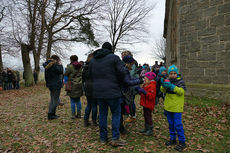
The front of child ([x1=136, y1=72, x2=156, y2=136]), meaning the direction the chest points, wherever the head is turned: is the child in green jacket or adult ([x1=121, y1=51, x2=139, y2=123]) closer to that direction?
the adult

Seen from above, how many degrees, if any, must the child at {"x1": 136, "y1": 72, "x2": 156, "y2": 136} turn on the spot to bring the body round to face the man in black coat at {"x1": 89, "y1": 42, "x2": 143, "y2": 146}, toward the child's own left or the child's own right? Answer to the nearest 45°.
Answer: approximately 45° to the child's own left

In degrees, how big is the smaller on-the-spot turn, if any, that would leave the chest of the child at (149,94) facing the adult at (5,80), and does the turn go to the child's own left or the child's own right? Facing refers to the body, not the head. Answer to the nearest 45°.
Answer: approximately 45° to the child's own right

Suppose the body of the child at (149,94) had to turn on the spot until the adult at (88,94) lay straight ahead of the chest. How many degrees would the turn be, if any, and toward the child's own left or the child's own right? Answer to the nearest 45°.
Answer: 0° — they already face them

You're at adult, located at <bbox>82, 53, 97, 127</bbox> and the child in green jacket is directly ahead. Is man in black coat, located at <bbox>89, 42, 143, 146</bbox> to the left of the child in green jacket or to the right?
right

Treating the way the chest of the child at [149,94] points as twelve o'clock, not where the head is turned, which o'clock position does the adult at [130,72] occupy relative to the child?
The adult is roughly at 2 o'clock from the child.

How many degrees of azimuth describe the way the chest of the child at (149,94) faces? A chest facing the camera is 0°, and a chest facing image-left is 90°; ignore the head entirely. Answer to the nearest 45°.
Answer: approximately 90°

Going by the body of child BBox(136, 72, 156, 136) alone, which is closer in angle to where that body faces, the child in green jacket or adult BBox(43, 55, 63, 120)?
the adult
